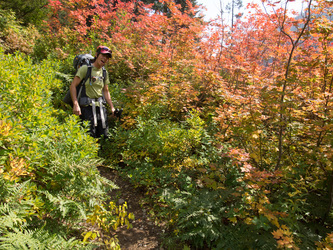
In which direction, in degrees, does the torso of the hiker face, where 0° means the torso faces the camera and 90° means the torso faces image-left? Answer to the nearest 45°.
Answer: approximately 315°

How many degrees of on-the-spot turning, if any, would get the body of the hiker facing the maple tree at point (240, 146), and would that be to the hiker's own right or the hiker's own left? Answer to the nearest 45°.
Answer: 0° — they already face it

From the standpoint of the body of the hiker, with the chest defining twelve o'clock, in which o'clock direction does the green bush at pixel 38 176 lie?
The green bush is roughly at 2 o'clock from the hiker.

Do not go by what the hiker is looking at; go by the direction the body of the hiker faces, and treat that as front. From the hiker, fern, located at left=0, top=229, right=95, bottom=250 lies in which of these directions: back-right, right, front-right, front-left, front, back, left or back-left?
front-right
